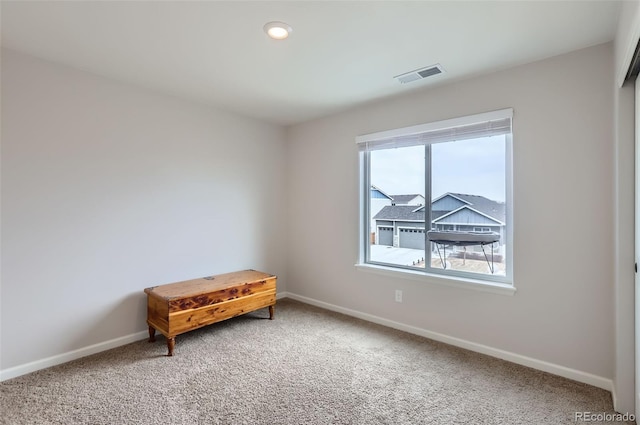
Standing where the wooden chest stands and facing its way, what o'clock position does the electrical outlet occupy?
The electrical outlet is roughly at 11 o'clock from the wooden chest.

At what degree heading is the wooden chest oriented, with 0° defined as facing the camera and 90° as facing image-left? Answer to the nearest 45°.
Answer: approximately 315°
